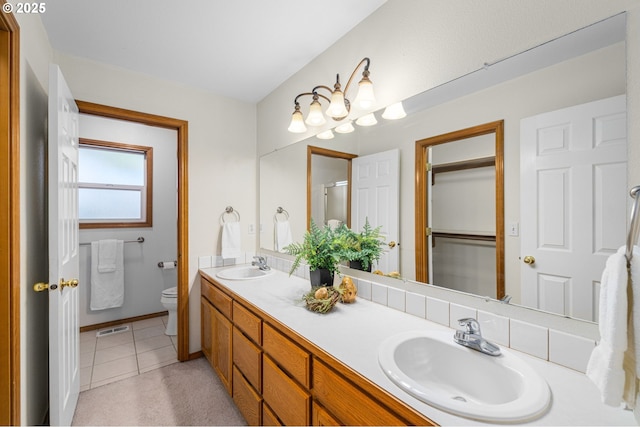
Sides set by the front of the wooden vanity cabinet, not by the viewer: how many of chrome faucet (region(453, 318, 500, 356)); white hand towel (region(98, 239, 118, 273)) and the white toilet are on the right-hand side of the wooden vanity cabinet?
2

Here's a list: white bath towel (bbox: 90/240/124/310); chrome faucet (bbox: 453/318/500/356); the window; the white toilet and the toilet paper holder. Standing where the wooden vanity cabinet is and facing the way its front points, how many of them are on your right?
4

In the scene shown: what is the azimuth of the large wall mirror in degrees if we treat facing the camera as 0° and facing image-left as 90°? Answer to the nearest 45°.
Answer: approximately 45°

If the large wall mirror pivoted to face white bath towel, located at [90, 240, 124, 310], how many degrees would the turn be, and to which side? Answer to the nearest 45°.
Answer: approximately 45° to its right

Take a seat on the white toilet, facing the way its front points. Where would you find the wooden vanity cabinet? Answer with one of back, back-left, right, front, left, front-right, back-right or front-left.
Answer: left

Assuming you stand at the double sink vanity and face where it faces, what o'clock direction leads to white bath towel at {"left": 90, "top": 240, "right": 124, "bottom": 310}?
The white bath towel is roughly at 2 o'clock from the double sink vanity.

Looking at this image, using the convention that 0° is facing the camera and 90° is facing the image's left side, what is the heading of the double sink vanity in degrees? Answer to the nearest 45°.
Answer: approximately 45°

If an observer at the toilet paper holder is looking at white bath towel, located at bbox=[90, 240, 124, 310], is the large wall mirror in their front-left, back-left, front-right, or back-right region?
back-left

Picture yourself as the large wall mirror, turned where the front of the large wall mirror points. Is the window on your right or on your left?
on your right

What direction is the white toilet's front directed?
to the viewer's left
